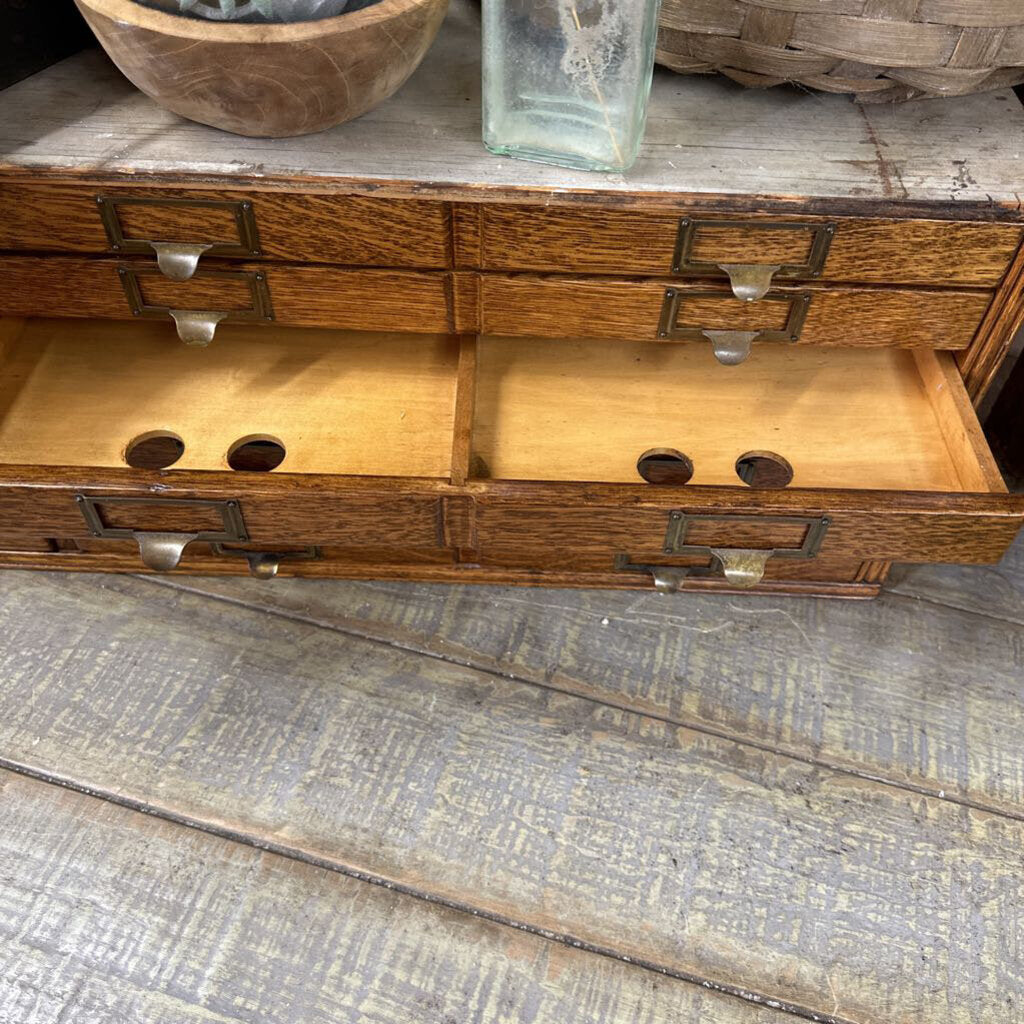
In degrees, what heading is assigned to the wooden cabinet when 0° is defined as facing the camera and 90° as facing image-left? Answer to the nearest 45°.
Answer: approximately 0°

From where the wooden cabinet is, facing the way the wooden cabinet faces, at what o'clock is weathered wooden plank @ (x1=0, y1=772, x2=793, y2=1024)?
The weathered wooden plank is roughly at 1 o'clock from the wooden cabinet.
